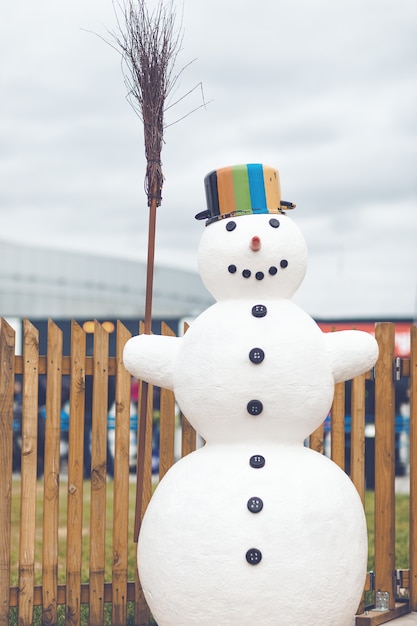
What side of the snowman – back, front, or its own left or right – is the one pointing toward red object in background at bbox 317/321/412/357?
back

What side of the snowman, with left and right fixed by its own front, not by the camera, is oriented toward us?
front
